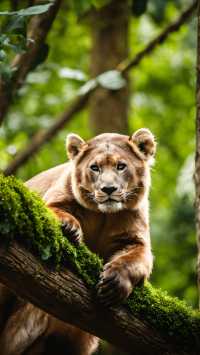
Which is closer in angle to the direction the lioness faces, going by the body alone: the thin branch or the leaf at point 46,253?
the leaf

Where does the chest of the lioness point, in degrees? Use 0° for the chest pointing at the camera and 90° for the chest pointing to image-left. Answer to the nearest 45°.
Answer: approximately 0°

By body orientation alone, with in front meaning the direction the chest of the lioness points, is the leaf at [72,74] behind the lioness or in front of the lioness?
behind

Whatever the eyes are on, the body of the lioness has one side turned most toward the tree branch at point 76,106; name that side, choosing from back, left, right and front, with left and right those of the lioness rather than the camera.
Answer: back

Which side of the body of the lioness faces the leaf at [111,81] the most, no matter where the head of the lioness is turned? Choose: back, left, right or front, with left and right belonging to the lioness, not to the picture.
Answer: back

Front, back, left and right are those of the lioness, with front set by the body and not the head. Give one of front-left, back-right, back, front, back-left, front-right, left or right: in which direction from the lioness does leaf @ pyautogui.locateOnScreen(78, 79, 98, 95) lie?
back

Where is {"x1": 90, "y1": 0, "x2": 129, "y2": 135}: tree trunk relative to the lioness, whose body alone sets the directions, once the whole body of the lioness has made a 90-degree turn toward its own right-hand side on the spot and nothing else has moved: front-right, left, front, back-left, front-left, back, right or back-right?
right
